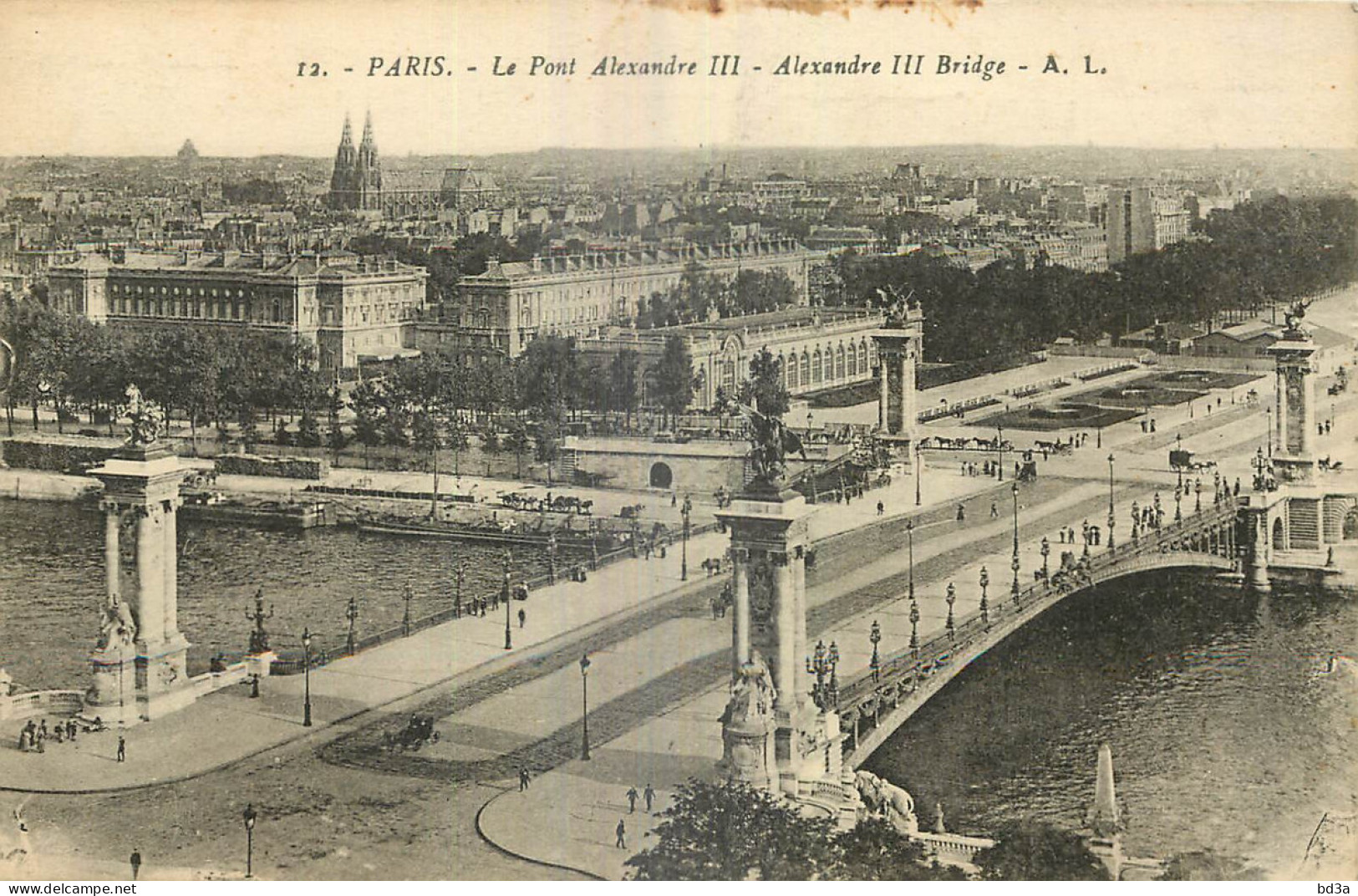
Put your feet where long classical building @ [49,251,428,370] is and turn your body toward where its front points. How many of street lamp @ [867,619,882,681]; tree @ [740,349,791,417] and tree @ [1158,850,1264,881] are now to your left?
3

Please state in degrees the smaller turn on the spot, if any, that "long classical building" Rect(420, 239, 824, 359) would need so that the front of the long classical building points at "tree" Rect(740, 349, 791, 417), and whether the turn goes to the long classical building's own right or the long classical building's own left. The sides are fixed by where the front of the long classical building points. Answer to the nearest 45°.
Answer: approximately 45° to the long classical building's own left

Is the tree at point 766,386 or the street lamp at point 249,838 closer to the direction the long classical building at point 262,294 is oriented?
the street lamp

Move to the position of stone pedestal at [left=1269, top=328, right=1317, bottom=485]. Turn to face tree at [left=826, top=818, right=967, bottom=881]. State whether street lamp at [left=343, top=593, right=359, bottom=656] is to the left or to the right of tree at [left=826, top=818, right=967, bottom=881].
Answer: right

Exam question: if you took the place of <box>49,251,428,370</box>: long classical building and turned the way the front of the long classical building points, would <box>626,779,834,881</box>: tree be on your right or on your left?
on your left

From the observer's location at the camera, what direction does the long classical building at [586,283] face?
facing the viewer and to the right of the viewer

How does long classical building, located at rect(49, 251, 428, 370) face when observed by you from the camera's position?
facing the viewer and to the left of the viewer

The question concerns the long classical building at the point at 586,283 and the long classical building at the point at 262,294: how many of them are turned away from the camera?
0

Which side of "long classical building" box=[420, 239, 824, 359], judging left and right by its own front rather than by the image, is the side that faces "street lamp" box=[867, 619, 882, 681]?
front

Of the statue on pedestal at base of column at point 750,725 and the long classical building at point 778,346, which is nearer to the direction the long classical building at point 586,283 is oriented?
the statue on pedestal at base of column

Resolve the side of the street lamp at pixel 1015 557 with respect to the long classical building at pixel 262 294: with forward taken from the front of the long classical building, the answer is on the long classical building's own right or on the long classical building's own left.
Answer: on the long classical building's own left

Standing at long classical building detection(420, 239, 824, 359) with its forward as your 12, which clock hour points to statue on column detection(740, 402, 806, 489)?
The statue on column is roughly at 1 o'clock from the long classical building.
